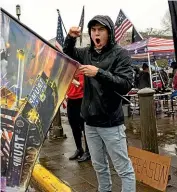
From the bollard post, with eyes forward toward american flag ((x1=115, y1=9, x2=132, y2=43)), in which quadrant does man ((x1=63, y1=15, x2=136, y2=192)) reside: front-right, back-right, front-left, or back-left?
back-left

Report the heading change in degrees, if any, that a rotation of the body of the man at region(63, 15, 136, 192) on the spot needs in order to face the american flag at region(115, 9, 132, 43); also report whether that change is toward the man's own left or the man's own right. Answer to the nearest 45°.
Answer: approximately 135° to the man's own right

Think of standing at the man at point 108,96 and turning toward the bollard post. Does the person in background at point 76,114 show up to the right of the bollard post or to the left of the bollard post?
left

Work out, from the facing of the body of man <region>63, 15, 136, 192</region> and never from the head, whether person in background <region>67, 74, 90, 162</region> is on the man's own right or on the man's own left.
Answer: on the man's own right

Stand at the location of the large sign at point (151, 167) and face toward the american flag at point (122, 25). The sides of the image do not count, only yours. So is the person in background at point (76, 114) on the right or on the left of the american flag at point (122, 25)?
left

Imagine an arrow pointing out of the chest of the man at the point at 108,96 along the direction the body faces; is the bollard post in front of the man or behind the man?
behind

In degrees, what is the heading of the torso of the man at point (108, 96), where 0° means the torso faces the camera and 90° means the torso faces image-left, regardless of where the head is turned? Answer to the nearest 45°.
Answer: approximately 45°
